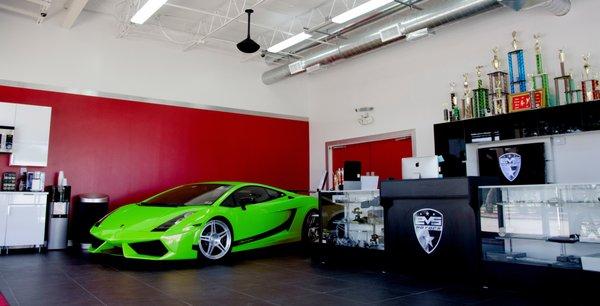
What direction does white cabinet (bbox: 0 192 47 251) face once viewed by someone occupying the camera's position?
facing the viewer

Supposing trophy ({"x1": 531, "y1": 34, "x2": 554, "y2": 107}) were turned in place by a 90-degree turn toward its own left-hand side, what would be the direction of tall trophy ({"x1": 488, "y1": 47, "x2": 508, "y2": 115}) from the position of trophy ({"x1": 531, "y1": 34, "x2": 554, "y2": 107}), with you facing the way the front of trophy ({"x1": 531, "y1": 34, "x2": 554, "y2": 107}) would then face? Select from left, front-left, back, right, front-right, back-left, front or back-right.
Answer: back-right

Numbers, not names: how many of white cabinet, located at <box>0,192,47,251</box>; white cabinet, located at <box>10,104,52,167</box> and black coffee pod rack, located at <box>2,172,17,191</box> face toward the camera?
3

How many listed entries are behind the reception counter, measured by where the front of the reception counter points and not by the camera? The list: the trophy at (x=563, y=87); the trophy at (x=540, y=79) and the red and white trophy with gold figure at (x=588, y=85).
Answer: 3

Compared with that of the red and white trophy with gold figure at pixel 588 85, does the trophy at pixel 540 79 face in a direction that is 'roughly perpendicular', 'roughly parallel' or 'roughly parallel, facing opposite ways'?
roughly parallel

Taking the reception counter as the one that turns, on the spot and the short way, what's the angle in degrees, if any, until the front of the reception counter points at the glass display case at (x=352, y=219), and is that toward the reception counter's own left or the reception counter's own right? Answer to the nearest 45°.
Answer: approximately 90° to the reception counter's own right

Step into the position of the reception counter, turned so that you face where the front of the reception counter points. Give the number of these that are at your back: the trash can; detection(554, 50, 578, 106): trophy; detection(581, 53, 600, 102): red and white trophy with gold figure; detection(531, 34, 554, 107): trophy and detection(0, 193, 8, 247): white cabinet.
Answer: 3

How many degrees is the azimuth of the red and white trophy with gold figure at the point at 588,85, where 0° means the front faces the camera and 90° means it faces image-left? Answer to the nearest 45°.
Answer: approximately 45°

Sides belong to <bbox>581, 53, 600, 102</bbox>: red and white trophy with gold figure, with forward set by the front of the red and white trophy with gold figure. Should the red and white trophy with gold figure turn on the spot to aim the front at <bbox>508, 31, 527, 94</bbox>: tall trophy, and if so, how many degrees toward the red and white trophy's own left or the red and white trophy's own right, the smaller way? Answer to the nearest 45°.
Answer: approximately 45° to the red and white trophy's own right

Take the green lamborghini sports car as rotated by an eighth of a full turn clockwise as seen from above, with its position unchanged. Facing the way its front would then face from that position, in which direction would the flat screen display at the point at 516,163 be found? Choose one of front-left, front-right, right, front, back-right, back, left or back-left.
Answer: back

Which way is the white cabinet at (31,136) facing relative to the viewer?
toward the camera

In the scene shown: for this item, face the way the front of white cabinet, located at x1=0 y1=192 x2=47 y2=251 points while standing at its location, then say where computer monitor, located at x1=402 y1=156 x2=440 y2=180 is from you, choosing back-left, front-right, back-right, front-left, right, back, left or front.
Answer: front-left

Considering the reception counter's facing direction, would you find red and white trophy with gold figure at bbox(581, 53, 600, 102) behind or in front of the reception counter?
behind

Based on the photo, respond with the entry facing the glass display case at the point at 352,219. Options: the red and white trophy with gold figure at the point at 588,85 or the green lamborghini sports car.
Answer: the red and white trophy with gold figure

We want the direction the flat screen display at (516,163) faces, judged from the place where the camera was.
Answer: facing the viewer and to the left of the viewer

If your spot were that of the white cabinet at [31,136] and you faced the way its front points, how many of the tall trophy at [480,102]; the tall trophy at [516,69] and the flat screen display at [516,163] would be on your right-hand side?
0

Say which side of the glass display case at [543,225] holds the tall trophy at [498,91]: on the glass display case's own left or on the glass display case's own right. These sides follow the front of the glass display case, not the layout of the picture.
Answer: on the glass display case's own right

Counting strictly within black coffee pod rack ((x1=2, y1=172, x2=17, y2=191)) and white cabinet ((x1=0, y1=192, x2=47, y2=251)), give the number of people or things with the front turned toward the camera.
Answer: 2

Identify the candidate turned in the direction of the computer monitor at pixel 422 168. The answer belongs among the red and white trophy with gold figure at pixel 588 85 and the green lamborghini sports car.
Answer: the red and white trophy with gold figure

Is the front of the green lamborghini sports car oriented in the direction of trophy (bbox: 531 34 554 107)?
no

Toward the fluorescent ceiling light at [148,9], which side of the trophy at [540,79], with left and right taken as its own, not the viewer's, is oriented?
front
